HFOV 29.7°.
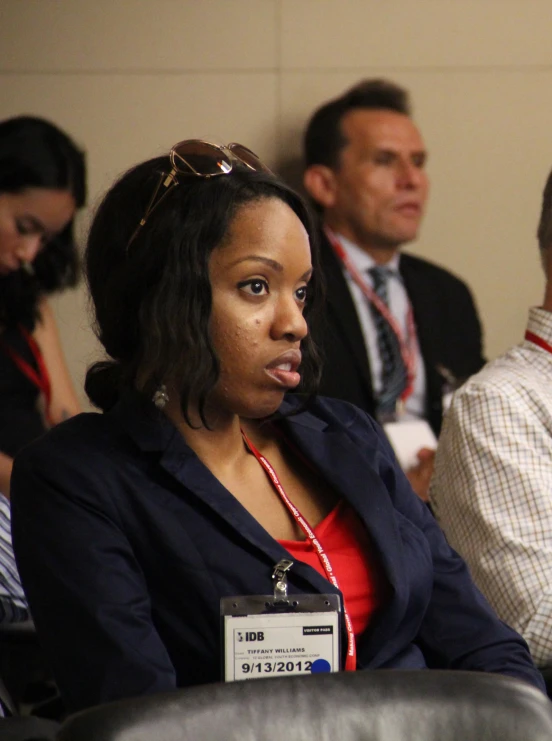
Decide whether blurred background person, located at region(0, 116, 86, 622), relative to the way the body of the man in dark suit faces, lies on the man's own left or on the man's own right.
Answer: on the man's own right

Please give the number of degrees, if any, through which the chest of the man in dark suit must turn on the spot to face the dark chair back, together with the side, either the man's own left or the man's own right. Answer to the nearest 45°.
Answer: approximately 45° to the man's own right

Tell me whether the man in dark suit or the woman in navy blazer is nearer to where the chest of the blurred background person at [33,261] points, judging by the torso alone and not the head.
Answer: the woman in navy blazer

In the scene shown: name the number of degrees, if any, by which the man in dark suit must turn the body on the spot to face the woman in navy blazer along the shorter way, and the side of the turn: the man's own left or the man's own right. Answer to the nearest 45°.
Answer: approximately 45° to the man's own right

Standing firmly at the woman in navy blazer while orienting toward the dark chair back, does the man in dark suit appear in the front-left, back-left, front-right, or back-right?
back-left

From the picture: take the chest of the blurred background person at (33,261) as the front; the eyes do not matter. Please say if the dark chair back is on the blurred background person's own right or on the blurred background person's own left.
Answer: on the blurred background person's own left

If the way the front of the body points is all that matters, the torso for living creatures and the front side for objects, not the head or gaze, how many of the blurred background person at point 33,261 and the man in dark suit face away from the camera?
0

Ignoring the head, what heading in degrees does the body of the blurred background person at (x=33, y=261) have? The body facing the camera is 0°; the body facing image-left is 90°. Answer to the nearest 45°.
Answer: approximately 45°

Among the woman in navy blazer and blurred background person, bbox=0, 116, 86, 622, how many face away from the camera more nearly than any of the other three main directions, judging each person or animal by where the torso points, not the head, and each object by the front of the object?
0

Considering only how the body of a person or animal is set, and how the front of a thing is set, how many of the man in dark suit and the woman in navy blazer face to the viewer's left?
0
